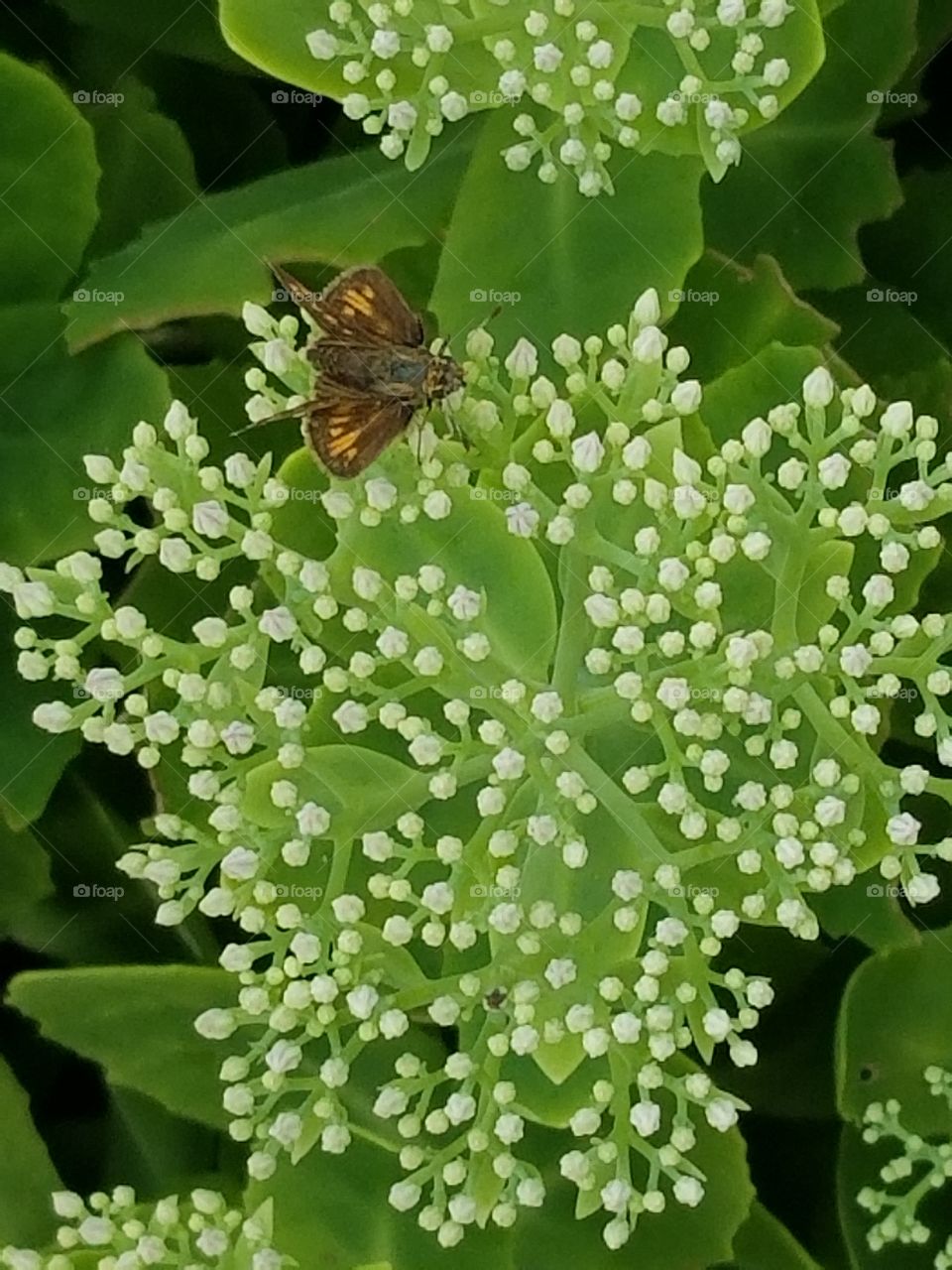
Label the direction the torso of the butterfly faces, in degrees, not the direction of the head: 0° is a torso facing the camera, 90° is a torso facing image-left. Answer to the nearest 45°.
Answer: approximately 270°
